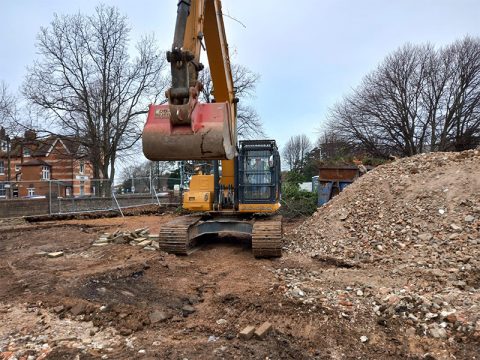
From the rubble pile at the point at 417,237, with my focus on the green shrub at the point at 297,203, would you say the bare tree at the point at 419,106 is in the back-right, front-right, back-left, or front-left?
front-right

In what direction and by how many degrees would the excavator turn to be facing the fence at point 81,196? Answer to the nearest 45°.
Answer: approximately 135° to its right

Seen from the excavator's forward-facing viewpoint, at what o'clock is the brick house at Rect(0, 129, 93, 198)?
The brick house is roughly at 5 o'clock from the excavator.

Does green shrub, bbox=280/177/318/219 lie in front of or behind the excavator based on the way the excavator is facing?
behind

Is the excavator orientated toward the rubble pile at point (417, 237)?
no

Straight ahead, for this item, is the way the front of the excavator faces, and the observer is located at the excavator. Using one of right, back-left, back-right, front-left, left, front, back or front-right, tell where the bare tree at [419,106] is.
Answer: back-left

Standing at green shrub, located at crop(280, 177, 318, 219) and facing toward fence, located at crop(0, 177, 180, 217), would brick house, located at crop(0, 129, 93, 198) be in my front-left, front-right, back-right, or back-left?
front-right

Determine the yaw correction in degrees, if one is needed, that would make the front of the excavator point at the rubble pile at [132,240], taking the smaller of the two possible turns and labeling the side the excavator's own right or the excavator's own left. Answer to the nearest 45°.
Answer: approximately 135° to the excavator's own right

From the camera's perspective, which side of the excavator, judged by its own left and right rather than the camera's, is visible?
front

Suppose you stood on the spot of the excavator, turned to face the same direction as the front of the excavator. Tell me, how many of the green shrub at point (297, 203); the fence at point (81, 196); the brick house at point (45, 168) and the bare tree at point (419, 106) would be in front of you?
0

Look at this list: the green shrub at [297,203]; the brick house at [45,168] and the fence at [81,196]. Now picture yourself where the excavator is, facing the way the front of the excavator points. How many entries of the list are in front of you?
0

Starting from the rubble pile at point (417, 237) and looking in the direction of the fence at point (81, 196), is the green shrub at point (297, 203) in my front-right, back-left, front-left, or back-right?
front-right
